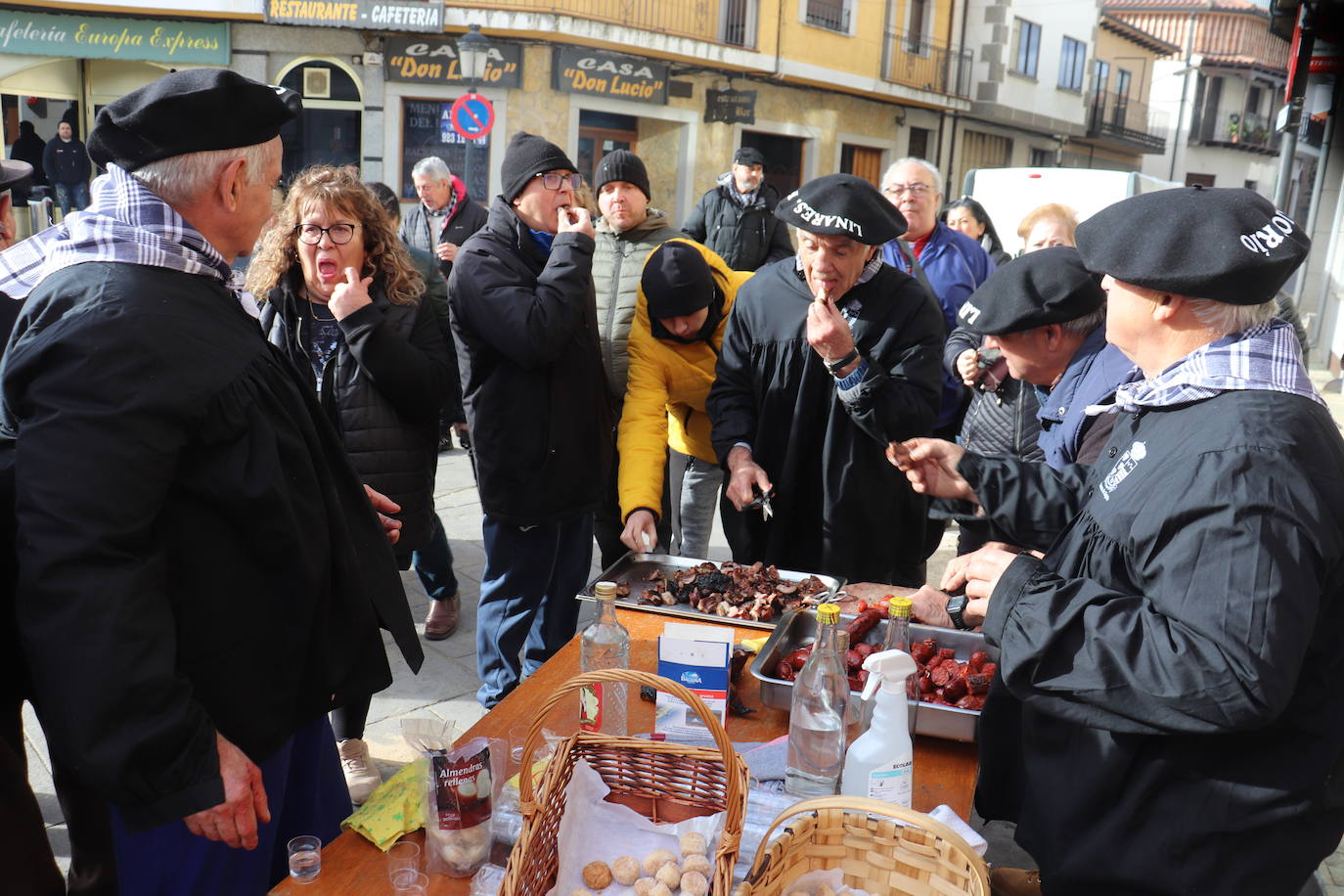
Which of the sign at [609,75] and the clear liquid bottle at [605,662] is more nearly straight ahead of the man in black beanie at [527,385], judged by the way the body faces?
the clear liquid bottle

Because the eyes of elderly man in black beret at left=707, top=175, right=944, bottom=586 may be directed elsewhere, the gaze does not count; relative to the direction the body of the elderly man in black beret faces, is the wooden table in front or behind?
in front

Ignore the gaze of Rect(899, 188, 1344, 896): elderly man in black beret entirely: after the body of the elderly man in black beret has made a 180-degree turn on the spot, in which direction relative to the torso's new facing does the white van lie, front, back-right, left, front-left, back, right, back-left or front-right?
left

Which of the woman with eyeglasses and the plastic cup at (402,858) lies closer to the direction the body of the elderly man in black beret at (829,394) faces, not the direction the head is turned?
the plastic cup

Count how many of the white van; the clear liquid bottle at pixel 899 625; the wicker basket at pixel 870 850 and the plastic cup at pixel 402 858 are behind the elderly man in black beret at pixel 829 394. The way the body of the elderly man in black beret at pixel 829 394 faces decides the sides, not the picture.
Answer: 1

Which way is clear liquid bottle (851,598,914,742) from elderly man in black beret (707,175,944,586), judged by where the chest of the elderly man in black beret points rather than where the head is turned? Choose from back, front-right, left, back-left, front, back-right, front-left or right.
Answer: front

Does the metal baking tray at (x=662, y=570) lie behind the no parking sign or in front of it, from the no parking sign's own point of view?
in front

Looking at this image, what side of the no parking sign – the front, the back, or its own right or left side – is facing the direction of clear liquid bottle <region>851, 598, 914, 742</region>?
front

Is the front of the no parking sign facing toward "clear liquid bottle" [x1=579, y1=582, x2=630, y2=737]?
yes

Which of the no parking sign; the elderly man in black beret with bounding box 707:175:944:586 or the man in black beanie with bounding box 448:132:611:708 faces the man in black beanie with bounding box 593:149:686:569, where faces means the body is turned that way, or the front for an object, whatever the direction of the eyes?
the no parking sign

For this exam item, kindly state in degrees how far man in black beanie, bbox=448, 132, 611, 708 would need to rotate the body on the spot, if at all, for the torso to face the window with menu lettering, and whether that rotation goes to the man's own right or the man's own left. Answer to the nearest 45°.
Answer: approximately 135° to the man's own left

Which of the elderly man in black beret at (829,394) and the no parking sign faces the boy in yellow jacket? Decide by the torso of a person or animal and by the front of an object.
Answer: the no parking sign

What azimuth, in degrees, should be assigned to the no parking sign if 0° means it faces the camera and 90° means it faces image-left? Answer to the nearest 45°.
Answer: approximately 0°

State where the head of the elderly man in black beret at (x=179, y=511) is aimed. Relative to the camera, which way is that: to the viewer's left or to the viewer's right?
to the viewer's right

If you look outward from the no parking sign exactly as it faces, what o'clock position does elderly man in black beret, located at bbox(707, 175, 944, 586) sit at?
The elderly man in black beret is roughly at 12 o'clock from the no parking sign.

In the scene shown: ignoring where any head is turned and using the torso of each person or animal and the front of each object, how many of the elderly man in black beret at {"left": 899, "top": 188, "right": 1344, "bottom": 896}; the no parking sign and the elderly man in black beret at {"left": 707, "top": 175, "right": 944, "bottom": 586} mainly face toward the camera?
2
